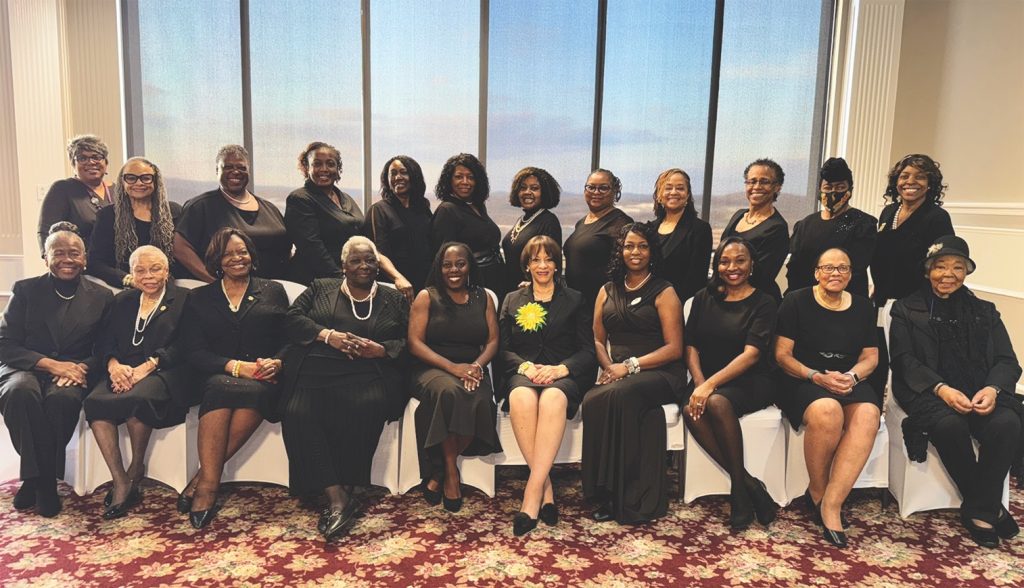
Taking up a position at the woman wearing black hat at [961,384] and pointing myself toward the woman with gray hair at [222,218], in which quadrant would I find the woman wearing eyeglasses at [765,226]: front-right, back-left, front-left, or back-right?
front-right

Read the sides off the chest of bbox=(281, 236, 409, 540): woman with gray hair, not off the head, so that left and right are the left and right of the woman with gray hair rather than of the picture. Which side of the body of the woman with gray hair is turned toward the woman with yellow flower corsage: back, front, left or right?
left

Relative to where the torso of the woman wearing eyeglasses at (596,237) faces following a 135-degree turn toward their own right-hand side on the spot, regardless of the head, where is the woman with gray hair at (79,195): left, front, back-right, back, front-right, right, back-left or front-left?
left

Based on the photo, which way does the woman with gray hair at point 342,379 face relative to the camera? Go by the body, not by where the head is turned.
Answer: toward the camera

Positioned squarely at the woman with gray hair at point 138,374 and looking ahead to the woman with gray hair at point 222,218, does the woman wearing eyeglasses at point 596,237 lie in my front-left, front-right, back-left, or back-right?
front-right

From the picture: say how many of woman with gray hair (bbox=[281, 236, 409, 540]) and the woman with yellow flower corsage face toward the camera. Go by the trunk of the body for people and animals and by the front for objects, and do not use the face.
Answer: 2

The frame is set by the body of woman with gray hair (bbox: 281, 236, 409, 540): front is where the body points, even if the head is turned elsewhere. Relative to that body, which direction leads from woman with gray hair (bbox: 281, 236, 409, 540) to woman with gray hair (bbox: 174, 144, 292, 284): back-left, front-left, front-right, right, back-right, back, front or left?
back-right

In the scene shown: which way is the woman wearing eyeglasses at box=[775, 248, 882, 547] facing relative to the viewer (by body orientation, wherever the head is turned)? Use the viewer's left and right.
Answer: facing the viewer

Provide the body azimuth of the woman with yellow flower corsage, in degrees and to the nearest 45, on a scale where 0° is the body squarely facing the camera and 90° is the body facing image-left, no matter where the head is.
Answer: approximately 0°
